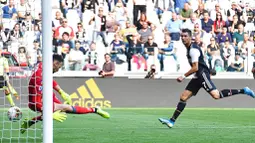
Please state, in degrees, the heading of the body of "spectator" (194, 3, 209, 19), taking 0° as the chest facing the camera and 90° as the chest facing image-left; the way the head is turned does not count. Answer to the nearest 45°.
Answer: approximately 0°

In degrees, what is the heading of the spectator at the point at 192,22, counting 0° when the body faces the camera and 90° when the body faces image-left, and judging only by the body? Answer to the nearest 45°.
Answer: approximately 0°

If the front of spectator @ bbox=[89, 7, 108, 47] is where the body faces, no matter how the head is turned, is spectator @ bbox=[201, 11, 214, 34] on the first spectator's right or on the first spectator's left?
on the first spectator's left

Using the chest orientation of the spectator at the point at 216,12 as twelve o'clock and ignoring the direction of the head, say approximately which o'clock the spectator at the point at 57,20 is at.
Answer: the spectator at the point at 57,20 is roughly at 2 o'clock from the spectator at the point at 216,12.
